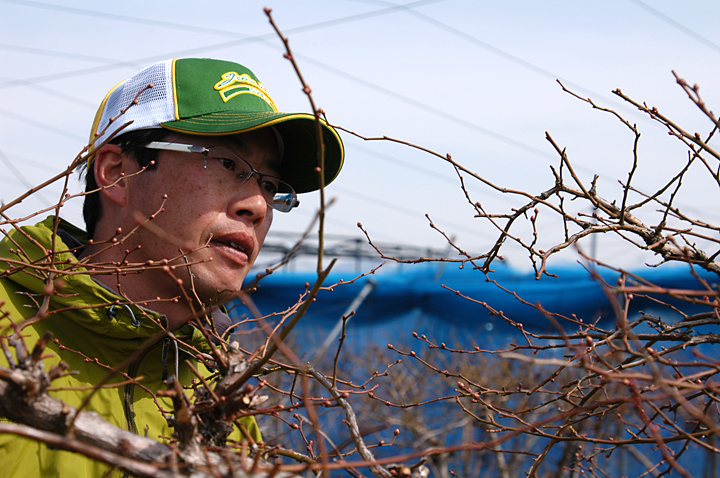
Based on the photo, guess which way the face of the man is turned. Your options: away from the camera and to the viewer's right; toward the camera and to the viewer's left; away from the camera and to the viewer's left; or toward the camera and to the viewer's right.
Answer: toward the camera and to the viewer's right

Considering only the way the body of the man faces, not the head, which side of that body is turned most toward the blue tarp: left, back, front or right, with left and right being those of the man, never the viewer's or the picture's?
left

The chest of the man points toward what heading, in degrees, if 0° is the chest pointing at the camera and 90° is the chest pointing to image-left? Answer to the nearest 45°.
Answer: approximately 315°
